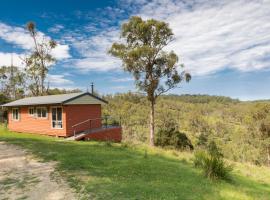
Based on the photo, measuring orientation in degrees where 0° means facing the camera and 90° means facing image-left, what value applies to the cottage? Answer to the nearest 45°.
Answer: approximately 45°
